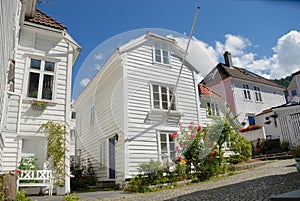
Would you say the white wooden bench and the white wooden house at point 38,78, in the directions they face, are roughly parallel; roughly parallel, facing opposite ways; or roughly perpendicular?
roughly parallel

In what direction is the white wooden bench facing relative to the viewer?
toward the camera

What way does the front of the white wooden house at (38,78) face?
toward the camera

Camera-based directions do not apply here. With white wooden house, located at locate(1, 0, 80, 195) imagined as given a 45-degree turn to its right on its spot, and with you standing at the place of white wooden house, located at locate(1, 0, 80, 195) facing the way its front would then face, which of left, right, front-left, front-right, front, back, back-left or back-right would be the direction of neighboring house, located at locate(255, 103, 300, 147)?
back-left

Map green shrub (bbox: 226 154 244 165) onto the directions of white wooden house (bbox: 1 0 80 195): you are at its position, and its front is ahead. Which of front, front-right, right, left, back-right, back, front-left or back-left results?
left

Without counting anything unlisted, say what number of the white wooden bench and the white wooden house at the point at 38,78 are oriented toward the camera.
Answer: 2
